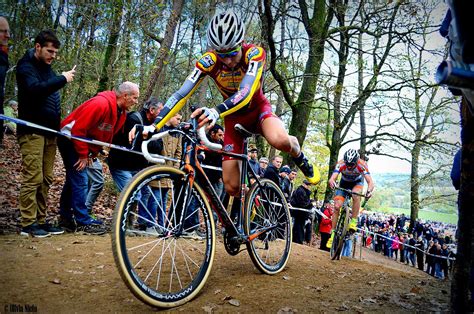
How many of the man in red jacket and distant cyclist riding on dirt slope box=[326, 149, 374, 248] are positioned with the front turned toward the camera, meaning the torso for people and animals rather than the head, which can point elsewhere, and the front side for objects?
1

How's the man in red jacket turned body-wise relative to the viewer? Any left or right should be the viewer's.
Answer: facing to the right of the viewer

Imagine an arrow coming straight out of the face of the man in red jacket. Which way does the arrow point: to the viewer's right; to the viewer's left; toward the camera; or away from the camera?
to the viewer's right

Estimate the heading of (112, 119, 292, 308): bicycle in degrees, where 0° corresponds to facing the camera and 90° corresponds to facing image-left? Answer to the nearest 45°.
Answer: approximately 45°
